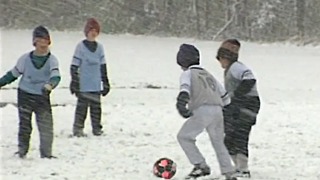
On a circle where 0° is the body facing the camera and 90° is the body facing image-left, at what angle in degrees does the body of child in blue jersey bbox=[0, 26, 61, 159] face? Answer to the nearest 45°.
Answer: approximately 0°

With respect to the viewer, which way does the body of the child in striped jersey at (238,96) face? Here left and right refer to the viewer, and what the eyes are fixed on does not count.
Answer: facing to the left of the viewer

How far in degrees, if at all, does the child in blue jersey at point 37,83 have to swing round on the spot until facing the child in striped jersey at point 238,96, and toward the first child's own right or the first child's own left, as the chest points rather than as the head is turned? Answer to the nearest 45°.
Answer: approximately 45° to the first child's own left

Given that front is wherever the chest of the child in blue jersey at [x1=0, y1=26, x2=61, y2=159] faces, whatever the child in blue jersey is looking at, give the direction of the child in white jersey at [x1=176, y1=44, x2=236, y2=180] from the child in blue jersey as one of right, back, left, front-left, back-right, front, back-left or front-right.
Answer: front-left

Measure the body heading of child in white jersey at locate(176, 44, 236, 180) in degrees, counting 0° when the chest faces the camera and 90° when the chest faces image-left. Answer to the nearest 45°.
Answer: approximately 135°
